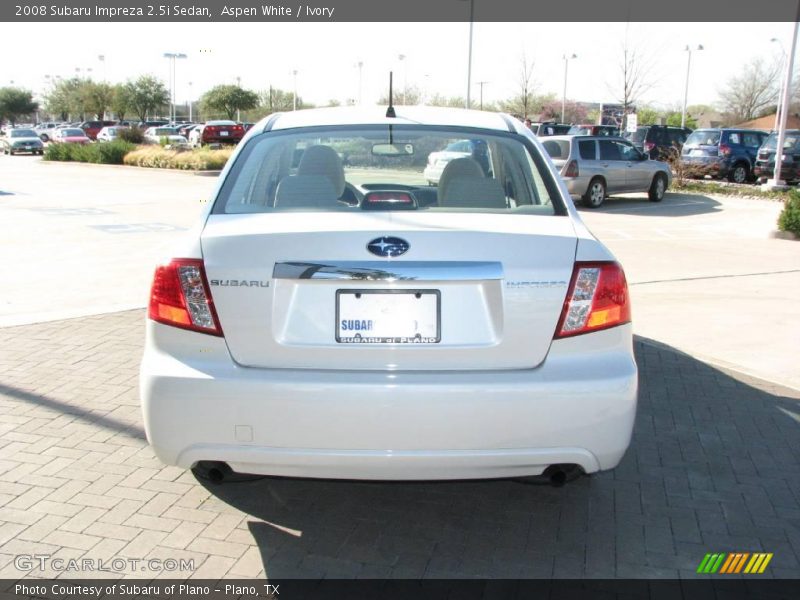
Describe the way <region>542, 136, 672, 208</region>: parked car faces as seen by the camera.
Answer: facing away from the viewer and to the right of the viewer

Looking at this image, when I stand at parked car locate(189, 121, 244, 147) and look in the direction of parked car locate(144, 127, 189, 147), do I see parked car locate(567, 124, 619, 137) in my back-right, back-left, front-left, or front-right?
back-right

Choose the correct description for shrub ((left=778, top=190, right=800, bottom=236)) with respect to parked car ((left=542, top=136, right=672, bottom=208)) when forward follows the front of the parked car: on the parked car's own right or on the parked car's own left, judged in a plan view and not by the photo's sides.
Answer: on the parked car's own right

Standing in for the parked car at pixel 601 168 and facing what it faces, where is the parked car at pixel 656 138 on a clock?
the parked car at pixel 656 138 is roughly at 11 o'clock from the parked car at pixel 601 168.
